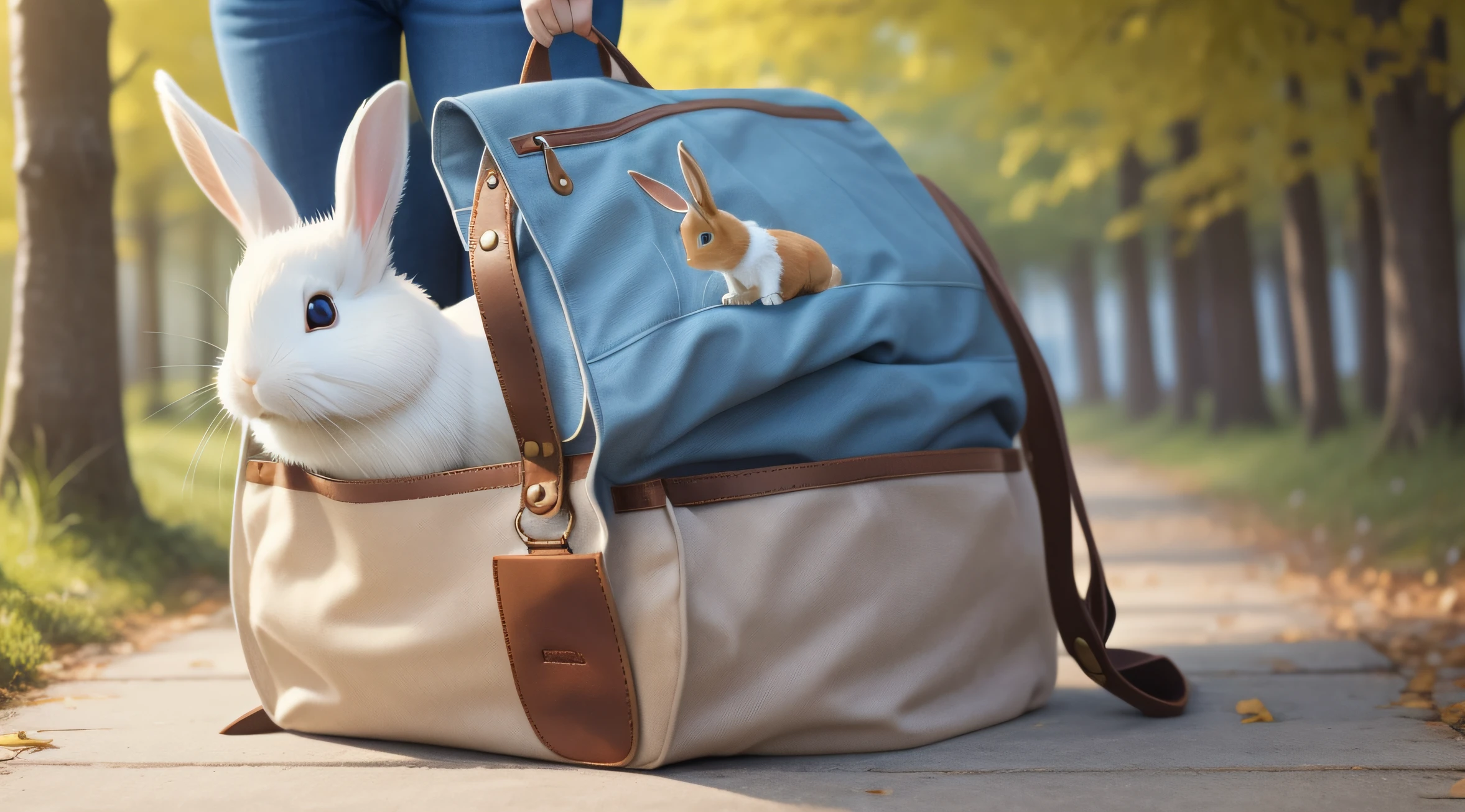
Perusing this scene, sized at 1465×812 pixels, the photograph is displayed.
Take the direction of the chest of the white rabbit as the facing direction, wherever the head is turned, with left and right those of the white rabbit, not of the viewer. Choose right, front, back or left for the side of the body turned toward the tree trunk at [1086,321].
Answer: back

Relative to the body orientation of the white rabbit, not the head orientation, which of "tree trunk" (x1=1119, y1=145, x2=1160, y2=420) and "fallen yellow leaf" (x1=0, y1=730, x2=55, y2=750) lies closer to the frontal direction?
the fallen yellow leaf

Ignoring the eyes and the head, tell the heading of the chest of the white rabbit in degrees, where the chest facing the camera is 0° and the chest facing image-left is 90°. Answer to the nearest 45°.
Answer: approximately 45°

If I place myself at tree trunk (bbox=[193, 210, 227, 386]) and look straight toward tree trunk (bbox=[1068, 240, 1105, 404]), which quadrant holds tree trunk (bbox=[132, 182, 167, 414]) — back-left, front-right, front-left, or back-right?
back-right

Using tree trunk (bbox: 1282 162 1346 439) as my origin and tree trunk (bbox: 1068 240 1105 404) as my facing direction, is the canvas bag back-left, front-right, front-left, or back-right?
back-left

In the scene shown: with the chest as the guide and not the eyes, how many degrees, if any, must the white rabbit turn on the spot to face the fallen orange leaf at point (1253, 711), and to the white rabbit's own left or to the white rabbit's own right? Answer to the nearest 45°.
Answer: approximately 135° to the white rabbit's own left

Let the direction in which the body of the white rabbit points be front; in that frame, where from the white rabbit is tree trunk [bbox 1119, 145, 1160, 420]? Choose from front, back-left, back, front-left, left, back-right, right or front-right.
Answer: back

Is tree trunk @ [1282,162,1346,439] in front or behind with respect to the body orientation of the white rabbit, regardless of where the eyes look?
behind

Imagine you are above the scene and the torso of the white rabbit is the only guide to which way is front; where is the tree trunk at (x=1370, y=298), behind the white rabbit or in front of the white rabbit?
behind

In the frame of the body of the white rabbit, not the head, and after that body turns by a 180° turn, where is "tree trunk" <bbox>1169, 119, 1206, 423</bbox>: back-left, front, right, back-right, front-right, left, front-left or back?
front
